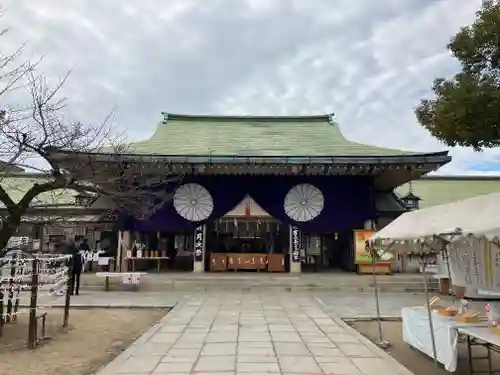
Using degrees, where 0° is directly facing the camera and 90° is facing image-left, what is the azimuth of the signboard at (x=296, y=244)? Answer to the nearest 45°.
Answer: approximately 0°

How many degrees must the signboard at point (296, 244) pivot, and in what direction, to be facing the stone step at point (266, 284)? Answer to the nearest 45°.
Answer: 0° — it already faces it

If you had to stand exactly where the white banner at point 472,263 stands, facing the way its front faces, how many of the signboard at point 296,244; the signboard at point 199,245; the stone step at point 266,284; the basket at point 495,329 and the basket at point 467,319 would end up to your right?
3

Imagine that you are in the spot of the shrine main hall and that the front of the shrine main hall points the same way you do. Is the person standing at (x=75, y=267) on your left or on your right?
on your right

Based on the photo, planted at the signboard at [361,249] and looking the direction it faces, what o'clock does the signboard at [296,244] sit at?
the signboard at [296,244] is roughly at 3 o'clock from the signboard at [361,249].
